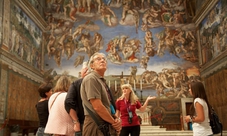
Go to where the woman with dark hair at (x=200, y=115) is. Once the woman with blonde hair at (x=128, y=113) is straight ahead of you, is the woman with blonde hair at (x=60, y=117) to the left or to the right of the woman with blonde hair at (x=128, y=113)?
left

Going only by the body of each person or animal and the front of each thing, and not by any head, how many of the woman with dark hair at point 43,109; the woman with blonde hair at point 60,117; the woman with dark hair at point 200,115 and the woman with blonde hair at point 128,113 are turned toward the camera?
1

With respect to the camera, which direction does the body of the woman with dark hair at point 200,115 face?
to the viewer's left

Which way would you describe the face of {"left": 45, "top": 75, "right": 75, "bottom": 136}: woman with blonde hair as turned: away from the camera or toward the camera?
away from the camera

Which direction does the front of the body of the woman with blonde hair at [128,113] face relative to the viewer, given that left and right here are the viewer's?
facing the viewer

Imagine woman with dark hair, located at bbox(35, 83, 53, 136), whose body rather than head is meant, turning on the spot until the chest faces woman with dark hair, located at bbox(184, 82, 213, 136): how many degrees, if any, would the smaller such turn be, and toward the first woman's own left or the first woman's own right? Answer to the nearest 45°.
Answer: approximately 90° to the first woman's own right

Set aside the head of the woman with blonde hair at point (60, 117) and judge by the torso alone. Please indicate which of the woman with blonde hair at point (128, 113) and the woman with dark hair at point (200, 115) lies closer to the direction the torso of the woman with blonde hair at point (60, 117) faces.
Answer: the woman with blonde hair

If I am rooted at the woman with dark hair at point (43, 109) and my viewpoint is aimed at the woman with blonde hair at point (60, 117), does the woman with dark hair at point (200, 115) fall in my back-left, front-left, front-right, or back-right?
front-left

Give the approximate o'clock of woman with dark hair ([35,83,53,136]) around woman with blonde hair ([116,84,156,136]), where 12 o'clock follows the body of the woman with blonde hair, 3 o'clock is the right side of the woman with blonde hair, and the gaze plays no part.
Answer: The woman with dark hair is roughly at 2 o'clock from the woman with blonde hair.

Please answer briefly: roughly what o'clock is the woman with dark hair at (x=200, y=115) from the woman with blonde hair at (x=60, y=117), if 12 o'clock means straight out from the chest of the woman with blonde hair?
The woman with dark hair is roughly at 2 o'clock from the woman with blonde hair.

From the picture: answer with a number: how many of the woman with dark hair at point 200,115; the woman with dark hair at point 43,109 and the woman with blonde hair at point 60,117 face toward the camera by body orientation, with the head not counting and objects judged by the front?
0

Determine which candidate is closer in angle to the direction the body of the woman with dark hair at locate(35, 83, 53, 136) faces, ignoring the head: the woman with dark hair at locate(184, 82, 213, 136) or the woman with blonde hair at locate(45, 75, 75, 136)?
the woman with dark hair

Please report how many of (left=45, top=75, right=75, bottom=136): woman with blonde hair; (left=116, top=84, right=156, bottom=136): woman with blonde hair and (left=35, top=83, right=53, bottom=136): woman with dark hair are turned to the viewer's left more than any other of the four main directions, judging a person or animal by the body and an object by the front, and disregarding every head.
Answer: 0

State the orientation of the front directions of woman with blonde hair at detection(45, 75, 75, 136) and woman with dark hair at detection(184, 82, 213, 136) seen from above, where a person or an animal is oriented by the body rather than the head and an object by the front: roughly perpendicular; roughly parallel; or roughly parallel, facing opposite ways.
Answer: roughly perpendicular
